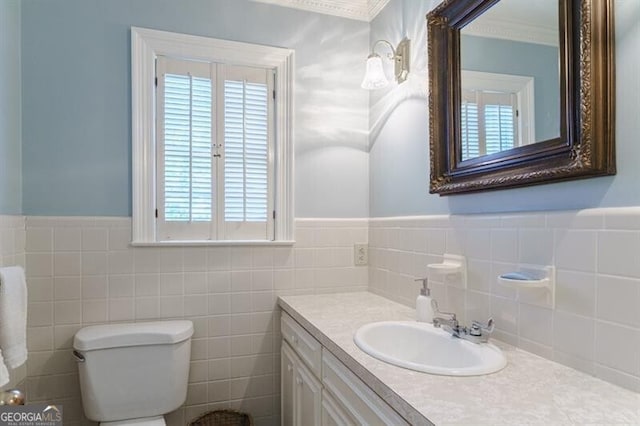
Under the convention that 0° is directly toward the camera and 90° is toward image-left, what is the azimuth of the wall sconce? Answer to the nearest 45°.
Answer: approximately 45°

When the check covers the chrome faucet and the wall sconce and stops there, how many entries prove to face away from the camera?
0

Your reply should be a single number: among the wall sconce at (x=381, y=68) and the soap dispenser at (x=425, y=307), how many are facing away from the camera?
0

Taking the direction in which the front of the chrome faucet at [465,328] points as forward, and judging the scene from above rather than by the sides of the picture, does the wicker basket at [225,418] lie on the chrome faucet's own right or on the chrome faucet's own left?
on the chrome faucet's own right

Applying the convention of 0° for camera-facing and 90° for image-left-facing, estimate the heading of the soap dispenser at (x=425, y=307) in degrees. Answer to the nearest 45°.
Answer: approximately 90°

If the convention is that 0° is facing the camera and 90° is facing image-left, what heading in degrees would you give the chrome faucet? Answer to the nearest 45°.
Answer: approximately 45°

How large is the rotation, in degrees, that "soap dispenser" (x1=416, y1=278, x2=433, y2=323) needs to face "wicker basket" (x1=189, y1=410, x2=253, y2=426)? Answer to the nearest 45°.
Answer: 0° — it already faces it
